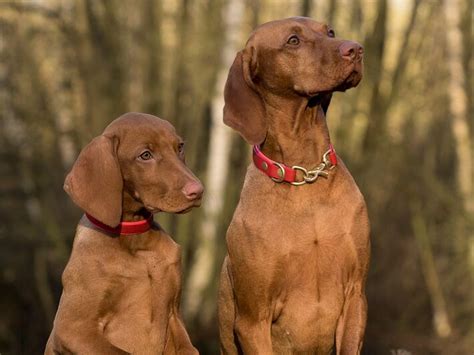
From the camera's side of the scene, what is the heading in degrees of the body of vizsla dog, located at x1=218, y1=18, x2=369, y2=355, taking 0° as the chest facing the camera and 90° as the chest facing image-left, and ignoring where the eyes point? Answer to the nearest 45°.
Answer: approximately 315°

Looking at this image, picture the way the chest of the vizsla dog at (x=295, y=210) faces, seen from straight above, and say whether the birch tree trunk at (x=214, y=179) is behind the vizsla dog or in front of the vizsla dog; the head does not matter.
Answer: behind

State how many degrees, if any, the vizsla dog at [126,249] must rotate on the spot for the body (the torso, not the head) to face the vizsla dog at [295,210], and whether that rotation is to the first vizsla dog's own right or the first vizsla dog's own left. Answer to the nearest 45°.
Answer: approximately 45° to the first vizsla dog's own left

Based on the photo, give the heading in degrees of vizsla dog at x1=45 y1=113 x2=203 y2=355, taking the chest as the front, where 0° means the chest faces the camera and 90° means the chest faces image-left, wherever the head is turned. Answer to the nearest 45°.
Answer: approximately 315°

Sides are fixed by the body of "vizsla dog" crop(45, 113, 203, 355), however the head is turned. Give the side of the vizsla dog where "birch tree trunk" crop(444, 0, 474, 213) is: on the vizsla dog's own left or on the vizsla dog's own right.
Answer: on the vizsla dog's own left
